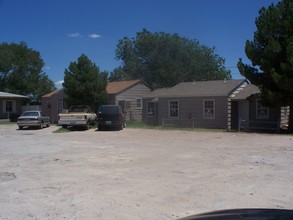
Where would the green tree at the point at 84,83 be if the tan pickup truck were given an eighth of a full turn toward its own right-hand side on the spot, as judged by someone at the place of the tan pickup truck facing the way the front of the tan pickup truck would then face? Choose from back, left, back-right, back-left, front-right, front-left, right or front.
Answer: left

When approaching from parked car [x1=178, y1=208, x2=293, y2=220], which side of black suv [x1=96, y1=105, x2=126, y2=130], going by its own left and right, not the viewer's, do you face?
back

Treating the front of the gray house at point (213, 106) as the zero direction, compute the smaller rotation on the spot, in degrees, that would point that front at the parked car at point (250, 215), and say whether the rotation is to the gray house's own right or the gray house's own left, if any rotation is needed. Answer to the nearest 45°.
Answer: approximately 45° to the gray house's own right

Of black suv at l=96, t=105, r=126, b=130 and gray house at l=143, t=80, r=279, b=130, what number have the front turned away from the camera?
1

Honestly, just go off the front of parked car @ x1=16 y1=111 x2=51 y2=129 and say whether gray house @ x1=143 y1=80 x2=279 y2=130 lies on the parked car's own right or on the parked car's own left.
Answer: on the parked car's own right

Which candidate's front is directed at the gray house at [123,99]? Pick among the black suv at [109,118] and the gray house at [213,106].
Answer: the black suv

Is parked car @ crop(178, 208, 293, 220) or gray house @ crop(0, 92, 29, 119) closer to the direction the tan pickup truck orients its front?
the gray house

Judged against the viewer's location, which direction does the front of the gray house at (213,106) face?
facing the viewer and to the right of the viewer

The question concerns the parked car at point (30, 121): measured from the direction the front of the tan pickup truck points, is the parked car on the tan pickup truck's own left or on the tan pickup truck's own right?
on the tan pickup truck's own left

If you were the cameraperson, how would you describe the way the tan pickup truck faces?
facing away from the viewer and to the right of the viewer

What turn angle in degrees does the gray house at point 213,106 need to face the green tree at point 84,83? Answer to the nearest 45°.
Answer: approximately 135° to its right

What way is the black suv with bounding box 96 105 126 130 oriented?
away from the camera

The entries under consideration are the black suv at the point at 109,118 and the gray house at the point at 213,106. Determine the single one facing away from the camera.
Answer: the black suv
